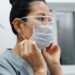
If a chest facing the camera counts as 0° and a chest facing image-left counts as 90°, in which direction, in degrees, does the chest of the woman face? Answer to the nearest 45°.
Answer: approximately 315°
